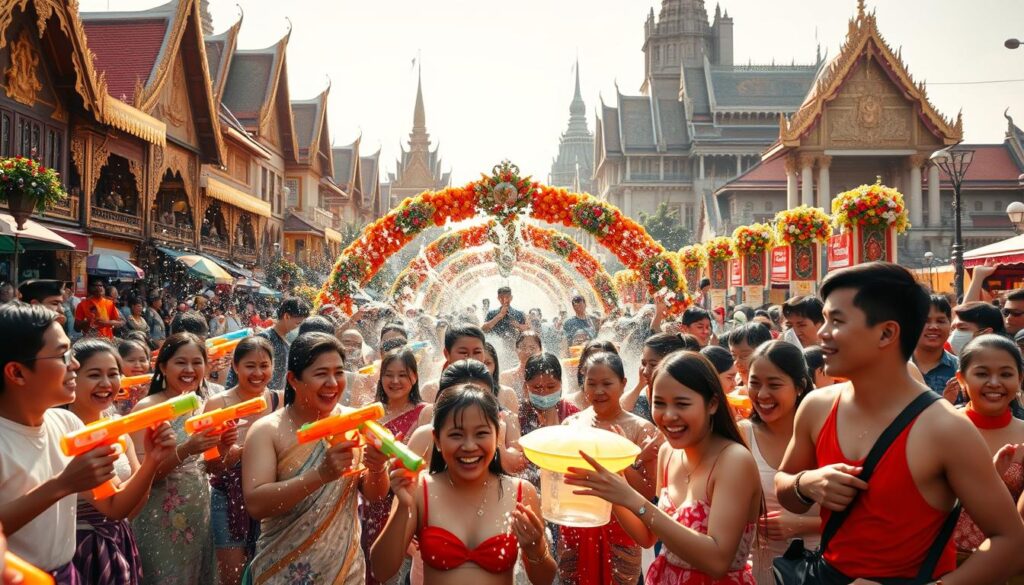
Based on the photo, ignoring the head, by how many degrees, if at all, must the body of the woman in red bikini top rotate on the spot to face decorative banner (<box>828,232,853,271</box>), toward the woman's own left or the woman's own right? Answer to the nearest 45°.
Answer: approximately 135° to the woman's own left

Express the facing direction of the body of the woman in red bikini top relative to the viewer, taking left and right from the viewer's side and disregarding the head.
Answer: facing the viewer

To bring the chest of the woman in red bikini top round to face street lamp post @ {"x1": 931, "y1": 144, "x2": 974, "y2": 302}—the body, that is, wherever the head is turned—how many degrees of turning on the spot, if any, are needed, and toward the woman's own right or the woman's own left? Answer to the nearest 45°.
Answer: approximately 135° to the woman's own left

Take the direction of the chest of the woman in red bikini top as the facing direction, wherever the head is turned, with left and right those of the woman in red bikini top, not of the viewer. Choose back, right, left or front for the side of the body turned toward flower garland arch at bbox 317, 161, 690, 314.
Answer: back

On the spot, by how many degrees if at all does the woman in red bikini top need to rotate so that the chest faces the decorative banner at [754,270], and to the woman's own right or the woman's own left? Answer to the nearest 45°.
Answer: approximately 135° to the woman's own left

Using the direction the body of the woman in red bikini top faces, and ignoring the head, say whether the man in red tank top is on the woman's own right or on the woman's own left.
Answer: on the woman's own left

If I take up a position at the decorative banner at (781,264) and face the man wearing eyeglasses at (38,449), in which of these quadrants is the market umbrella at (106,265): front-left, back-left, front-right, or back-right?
front-right

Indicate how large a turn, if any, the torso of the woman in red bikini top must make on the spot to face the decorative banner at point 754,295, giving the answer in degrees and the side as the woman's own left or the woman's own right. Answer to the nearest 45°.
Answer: approximately 135° to the woman's own left

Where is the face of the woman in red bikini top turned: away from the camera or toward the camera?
toward the camera

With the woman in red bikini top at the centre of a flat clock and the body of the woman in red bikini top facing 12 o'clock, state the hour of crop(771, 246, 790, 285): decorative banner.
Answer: The decorative banner is roughly at 7 o'clock from the woman in red bikini top.

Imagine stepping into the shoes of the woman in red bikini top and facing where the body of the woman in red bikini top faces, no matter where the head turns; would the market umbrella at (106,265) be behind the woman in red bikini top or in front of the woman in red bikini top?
behind

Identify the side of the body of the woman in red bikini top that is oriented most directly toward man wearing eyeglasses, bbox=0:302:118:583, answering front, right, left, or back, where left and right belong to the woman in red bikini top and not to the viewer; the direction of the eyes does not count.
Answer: right

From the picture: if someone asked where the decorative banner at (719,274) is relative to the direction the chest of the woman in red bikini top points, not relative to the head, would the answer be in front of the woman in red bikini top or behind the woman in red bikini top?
behind
